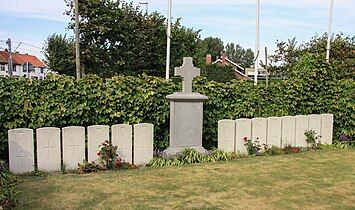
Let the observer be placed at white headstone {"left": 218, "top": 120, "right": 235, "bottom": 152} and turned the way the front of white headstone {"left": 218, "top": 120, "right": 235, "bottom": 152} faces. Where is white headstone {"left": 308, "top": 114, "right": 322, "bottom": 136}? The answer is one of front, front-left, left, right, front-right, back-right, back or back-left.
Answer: back-left

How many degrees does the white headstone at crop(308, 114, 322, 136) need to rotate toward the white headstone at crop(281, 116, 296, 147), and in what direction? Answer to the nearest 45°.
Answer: approximately 45° to its right

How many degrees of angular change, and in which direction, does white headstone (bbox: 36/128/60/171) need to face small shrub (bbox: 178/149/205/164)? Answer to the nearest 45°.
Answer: approximately 90° to its left

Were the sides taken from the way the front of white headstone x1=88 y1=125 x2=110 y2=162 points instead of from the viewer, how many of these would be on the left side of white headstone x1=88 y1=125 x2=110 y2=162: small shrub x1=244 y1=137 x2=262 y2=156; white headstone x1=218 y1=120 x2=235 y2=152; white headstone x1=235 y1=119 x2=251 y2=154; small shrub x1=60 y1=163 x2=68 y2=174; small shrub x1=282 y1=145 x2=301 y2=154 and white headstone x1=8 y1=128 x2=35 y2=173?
4

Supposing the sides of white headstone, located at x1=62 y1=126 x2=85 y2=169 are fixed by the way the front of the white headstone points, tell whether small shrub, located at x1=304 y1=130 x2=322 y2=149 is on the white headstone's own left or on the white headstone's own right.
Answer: on the white headstone's own left

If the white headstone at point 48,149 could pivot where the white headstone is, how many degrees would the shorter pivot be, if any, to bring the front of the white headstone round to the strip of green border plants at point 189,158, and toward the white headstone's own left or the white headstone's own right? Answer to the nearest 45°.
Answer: approximately 90° to the white headstone's own left
